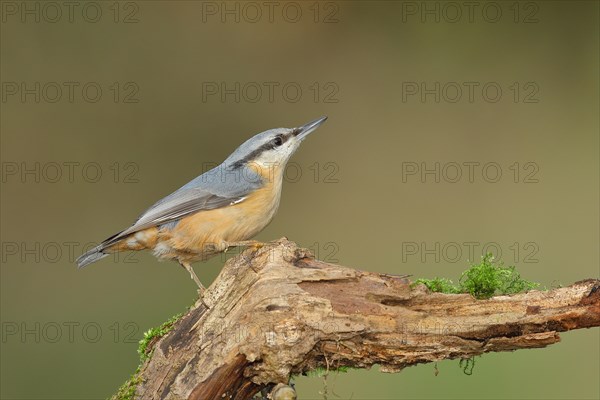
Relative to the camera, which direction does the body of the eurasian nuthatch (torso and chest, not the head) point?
to the viewer's right
